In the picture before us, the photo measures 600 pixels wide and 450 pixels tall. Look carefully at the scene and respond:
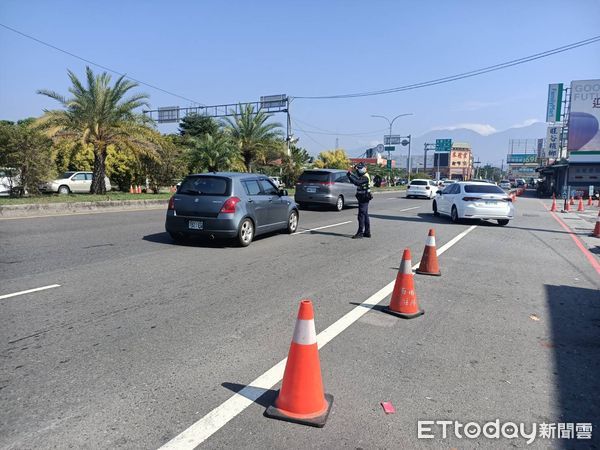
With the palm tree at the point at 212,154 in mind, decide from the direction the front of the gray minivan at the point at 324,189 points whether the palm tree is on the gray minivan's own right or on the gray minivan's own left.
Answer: on the gray minivan's own left

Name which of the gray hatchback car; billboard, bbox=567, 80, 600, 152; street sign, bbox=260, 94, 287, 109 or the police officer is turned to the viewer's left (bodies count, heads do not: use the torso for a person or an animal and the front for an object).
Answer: the police officer

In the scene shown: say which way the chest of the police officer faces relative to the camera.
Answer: to the viewer's left
